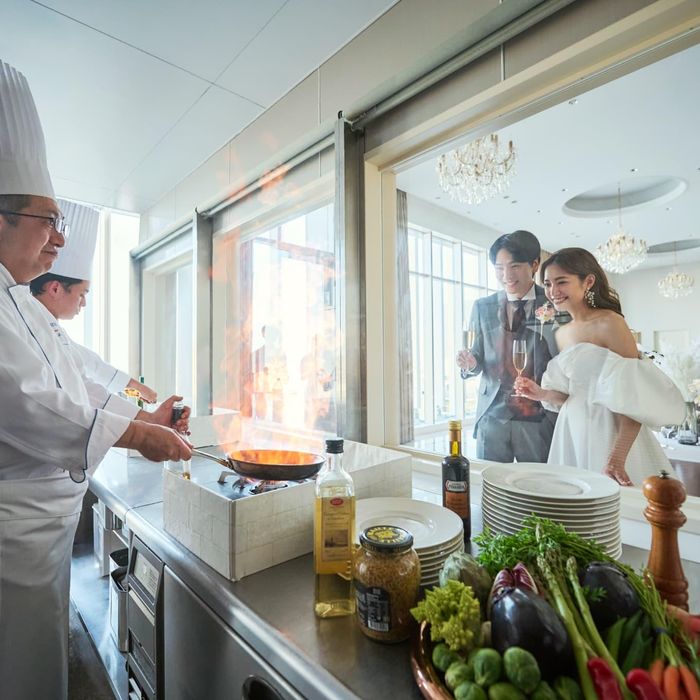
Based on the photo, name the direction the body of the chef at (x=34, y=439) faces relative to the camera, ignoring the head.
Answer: to the viewer's right

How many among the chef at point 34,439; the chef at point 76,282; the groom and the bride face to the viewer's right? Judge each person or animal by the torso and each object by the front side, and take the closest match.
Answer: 2

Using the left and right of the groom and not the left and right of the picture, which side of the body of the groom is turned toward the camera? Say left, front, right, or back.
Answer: front

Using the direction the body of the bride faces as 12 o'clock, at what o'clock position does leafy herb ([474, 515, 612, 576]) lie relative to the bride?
The leafy herb is roughly at 11 o'clock from the bride.

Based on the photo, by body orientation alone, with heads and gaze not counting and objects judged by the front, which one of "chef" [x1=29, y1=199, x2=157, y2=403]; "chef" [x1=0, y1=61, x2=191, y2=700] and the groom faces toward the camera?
the groom

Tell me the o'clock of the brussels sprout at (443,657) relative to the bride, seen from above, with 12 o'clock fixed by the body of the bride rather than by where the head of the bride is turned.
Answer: The brussels sprout is roughly at 11 o'clock from the bride.

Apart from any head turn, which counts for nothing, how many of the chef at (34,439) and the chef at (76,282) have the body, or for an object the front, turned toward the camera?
0

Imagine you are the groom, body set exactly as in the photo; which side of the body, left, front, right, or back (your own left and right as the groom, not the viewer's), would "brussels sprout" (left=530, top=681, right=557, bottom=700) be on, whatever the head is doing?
front

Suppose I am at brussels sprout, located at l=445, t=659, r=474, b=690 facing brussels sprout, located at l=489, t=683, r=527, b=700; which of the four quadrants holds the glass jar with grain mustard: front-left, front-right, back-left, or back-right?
back-left

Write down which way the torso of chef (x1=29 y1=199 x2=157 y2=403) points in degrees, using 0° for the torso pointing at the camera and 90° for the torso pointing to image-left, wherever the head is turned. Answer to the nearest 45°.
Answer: approximately 270°

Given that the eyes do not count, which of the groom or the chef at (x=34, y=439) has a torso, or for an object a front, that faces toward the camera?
the groom

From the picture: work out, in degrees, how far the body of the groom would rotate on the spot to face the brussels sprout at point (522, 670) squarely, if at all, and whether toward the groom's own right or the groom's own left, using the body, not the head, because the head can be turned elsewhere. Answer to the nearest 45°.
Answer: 0° — they already face it

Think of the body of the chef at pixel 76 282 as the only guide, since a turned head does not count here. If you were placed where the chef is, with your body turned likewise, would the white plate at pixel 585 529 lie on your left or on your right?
on your right
